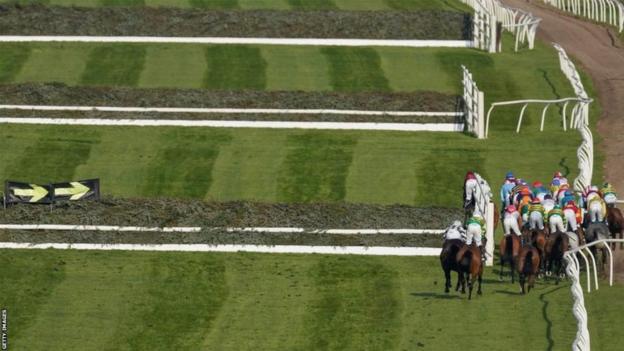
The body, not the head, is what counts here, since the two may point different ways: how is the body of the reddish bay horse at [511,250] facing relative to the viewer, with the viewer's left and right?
facing away from the viewer

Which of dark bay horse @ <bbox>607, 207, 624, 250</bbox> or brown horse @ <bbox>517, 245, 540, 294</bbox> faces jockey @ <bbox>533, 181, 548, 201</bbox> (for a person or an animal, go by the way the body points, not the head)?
the brown horse

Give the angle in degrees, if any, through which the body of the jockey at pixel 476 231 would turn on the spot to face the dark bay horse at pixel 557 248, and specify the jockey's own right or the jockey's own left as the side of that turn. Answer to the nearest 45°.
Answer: approximately 45° to the jockey's own right

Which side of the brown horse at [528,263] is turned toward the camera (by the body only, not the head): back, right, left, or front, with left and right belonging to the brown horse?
back

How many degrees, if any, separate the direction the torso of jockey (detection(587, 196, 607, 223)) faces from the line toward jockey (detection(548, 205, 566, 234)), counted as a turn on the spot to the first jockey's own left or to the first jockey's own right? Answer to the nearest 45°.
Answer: approximately 135° to the first jockey's own left

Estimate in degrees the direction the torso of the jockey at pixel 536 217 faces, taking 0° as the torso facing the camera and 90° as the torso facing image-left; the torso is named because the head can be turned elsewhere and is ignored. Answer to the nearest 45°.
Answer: approximately 180°

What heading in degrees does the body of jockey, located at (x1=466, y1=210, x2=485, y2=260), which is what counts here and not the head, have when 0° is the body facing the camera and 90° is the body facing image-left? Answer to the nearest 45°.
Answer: approximately 180°

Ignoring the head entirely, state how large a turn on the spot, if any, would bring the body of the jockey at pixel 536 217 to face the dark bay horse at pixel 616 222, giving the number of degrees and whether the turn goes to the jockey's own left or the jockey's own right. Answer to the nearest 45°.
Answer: approximately 45° to the jockey's own right

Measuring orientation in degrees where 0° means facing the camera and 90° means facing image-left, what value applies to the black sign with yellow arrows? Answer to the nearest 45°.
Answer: approximately 0°

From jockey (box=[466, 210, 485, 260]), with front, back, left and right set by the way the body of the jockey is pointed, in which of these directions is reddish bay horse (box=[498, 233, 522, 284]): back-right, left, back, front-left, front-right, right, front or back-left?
front-right

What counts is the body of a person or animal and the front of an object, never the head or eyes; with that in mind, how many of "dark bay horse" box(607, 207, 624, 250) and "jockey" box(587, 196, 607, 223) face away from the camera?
2

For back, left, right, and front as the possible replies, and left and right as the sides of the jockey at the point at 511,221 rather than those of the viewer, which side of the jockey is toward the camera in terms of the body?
back

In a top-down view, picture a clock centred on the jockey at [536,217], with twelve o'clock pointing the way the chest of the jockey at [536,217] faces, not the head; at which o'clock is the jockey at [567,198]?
the jockey at [567,198] is roughly at 1 o'clock from the jockey at [536,217].

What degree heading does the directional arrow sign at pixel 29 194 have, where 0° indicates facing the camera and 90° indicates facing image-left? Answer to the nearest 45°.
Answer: approximately 0°
